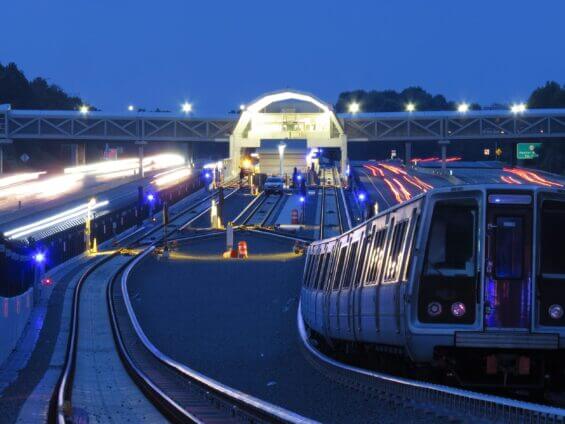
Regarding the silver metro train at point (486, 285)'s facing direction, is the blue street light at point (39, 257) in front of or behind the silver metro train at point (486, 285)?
behind

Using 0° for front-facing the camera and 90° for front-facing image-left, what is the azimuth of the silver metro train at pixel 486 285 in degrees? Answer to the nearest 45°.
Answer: approximately 315°
